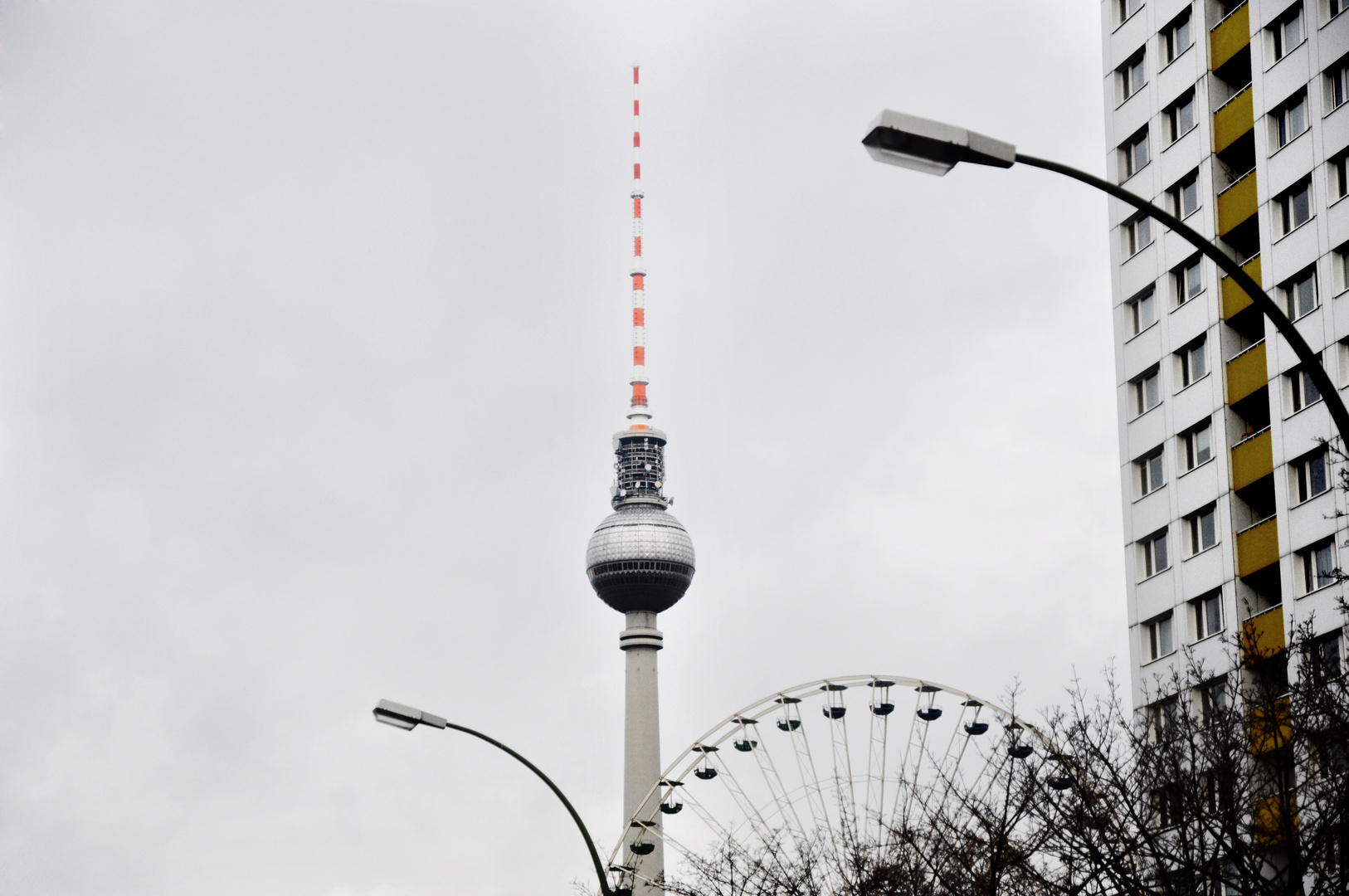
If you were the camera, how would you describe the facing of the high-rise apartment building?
facing the viewer and to the left of the viewer

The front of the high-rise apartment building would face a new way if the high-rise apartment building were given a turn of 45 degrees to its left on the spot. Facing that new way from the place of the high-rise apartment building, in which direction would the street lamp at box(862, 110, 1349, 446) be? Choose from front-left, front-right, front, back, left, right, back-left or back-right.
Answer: front
